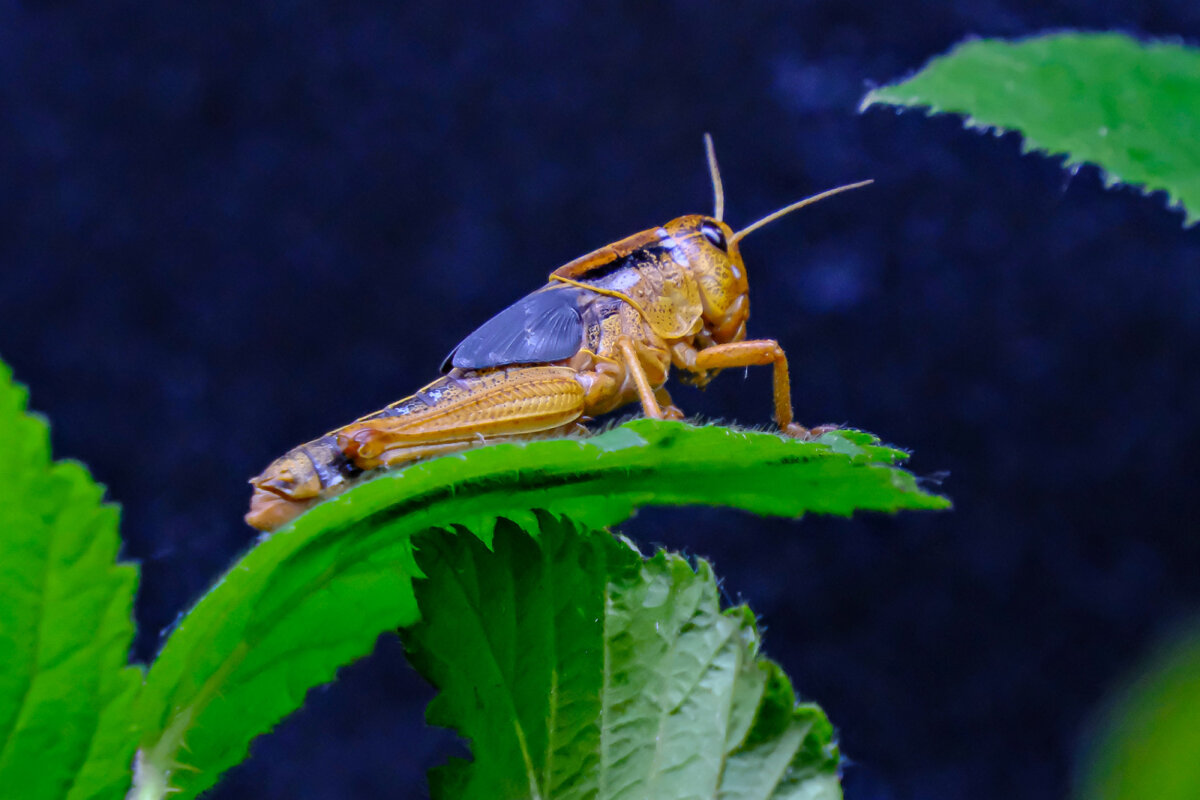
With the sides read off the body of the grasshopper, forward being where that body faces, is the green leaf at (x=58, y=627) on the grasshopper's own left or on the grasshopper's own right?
on the grasshopper's own right

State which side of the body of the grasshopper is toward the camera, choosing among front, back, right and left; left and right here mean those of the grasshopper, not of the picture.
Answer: right
